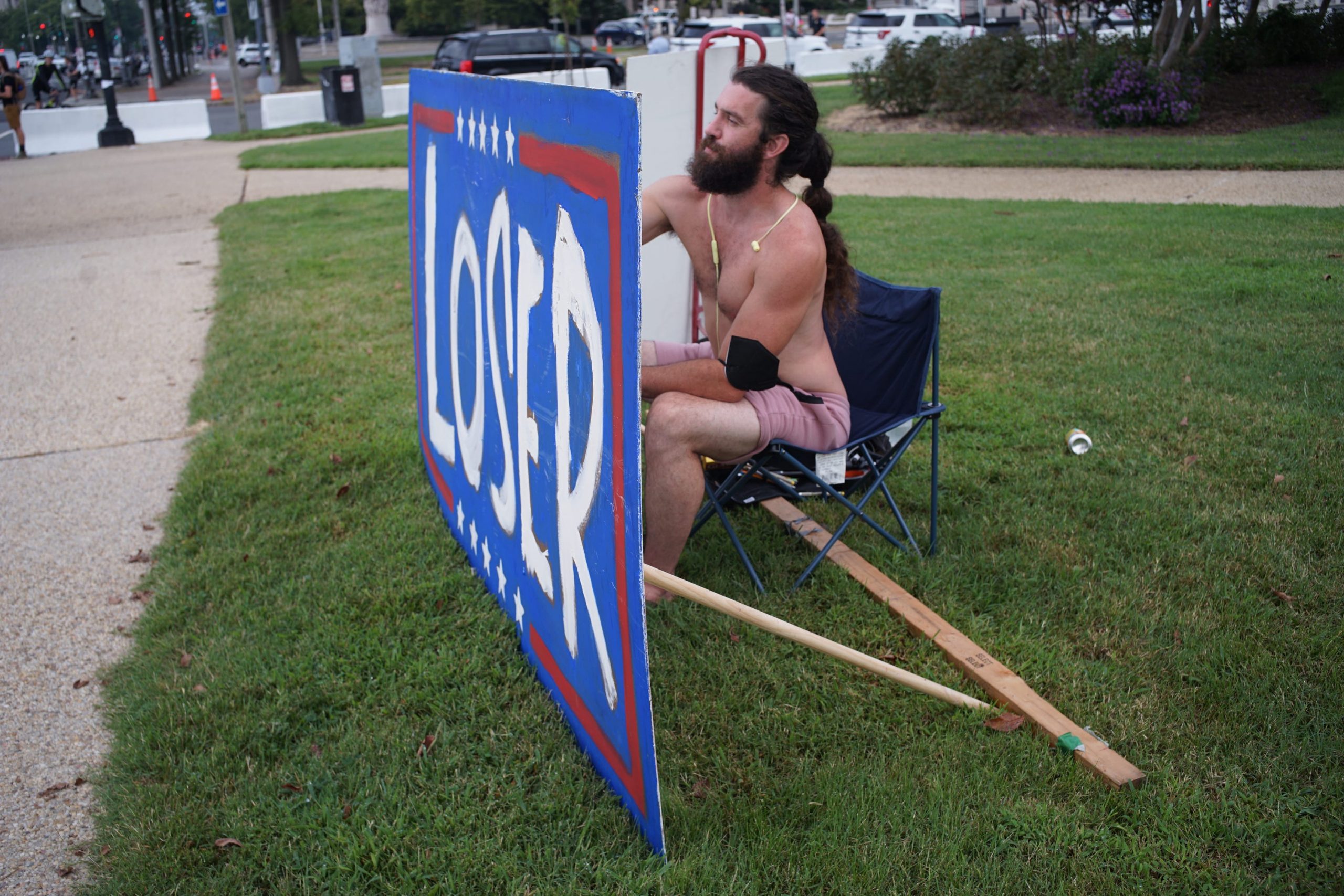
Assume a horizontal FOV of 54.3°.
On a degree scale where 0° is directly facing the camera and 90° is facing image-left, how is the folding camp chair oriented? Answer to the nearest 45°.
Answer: approximately 45°

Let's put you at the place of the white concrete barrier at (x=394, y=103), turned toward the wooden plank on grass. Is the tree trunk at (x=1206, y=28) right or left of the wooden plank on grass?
left

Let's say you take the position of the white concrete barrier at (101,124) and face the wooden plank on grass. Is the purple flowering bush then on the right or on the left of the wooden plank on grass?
left

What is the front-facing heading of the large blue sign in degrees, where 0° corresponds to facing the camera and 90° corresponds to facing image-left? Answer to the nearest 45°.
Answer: approximately 45°

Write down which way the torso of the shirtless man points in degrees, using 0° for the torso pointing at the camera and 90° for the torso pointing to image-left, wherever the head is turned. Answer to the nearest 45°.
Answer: approximately 45°

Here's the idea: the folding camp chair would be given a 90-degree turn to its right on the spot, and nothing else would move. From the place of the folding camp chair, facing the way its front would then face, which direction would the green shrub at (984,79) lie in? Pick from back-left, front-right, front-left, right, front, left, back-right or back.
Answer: front-right
